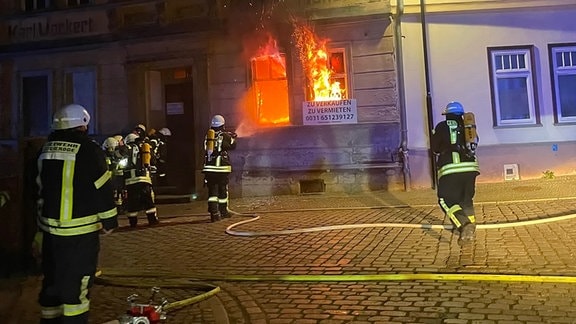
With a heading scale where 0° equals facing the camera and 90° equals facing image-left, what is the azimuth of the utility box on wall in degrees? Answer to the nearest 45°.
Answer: approximately 0°

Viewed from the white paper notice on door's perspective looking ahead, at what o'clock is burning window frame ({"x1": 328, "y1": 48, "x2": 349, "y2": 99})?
The burning window frame is roughly at 10 o'clock from the white paper notice on door.

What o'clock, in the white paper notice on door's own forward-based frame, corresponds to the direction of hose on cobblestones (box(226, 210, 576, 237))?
The hose on cobblestones is roughly at 11 o'clock from the white paper notice on door.

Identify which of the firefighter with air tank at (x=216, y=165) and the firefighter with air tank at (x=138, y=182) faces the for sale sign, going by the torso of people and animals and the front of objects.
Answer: the firefighter with air tank at (x=216, y=165)

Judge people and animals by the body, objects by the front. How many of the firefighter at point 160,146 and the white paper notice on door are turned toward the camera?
1

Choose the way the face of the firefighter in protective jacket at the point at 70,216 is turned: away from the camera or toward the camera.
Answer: away from the camera

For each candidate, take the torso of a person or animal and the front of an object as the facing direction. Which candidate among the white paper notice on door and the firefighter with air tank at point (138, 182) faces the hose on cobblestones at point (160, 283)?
the white paper notice on door

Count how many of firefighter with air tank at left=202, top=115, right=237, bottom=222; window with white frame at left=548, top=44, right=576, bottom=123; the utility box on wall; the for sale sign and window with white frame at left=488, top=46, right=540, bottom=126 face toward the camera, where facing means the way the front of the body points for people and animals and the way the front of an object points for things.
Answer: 4

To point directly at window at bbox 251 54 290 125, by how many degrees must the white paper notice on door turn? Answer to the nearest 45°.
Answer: approximately 45° to its left

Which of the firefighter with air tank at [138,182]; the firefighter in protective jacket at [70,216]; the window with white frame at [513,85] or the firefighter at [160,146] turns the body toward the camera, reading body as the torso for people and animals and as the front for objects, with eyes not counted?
the window with white frame
